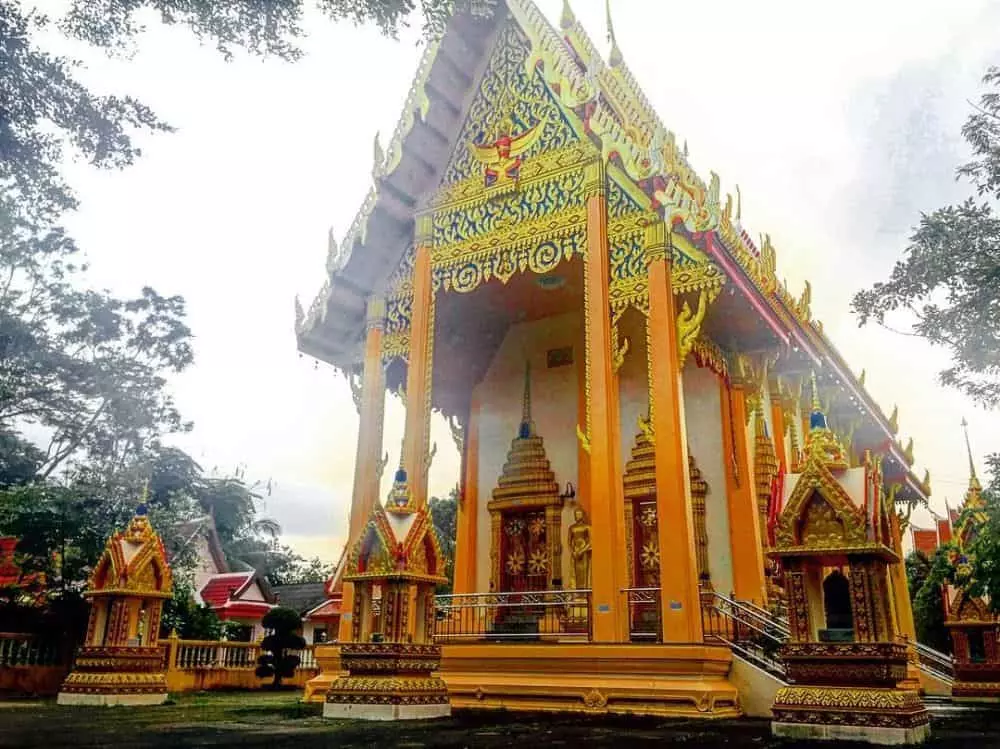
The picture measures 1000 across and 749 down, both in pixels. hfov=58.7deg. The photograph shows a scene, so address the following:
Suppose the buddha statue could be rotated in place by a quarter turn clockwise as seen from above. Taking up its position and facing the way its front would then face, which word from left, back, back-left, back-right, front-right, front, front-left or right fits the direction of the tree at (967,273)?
back

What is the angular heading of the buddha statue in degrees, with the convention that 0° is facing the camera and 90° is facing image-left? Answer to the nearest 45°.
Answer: approximately 45°

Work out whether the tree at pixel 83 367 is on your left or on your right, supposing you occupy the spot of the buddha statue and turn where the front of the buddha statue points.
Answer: on your right

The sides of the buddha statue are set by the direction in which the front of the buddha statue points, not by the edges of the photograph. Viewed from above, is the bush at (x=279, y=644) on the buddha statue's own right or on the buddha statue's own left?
on the buddha statue's own right

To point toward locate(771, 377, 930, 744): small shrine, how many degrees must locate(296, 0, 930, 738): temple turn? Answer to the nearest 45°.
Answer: approximately 90° to its left

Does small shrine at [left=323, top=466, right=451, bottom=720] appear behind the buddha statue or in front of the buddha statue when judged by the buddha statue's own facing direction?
in front

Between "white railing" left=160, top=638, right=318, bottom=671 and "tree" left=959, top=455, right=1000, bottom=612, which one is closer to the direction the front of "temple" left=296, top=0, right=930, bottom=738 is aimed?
the white railing

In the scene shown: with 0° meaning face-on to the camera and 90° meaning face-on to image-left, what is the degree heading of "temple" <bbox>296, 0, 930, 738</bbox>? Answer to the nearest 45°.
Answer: approximately 45°

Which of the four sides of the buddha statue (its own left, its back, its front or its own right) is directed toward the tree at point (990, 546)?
left

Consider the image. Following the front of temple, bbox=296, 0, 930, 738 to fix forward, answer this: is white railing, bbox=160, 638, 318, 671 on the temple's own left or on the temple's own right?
on the temple's own right

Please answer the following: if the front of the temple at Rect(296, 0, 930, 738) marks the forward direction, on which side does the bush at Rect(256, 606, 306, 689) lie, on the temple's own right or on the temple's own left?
on the temple's own right
